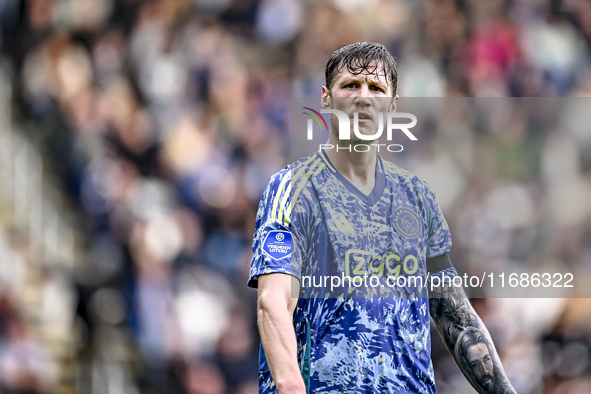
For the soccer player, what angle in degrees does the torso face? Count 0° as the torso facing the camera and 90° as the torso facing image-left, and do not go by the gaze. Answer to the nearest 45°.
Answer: approximately 315°
